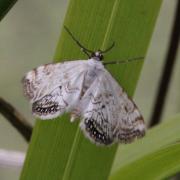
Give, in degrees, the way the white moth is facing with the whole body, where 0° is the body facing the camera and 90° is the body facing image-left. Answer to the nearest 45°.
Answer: approximately 180°
